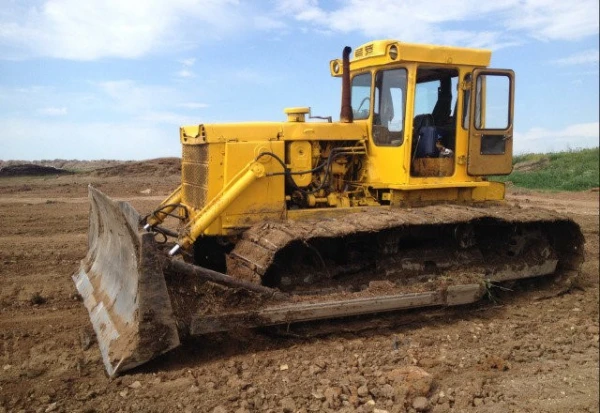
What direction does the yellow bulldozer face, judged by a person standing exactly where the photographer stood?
facing the viewer and to the left of the viewer

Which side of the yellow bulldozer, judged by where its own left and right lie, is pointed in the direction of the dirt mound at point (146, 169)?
right
